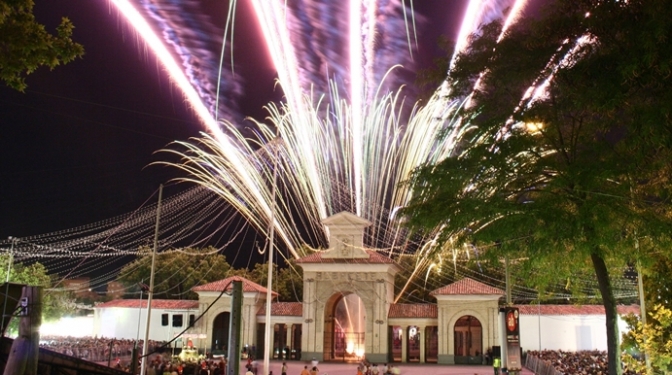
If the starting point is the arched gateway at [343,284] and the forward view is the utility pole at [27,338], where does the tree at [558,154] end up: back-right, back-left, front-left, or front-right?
front-left

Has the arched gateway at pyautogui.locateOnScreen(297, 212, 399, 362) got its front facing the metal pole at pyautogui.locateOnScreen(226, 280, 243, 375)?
yes

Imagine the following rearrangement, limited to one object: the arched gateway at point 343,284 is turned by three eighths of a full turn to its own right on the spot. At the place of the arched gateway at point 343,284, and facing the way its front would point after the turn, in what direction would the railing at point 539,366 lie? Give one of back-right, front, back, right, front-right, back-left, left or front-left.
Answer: back

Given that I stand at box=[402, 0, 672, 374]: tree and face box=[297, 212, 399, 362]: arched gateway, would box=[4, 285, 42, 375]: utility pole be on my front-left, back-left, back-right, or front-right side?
back-left

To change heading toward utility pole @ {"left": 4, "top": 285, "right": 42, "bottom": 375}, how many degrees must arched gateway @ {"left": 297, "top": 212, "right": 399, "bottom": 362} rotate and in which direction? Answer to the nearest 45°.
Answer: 0° — it already faces it

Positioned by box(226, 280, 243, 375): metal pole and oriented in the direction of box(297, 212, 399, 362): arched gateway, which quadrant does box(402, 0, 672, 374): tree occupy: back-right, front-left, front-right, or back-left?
front-right

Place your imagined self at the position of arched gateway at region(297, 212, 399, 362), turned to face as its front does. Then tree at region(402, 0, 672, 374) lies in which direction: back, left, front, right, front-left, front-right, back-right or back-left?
front

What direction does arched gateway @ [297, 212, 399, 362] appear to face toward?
toward the camera

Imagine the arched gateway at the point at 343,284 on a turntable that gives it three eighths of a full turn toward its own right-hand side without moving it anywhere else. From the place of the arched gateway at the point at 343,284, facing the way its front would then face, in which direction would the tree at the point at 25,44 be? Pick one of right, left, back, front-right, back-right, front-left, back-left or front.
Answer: back-left
